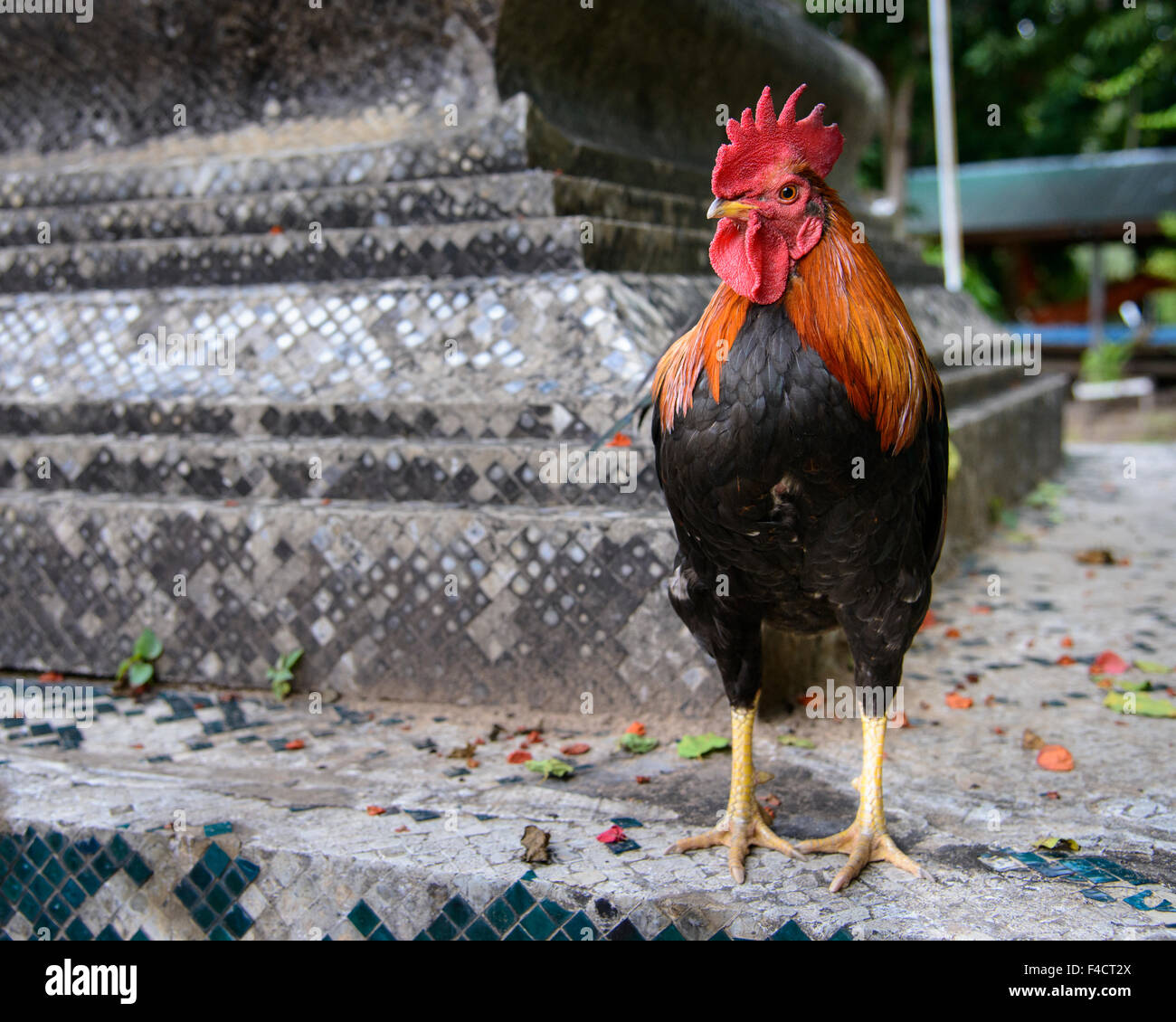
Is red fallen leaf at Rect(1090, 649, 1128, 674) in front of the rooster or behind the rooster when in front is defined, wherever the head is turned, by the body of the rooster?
behind

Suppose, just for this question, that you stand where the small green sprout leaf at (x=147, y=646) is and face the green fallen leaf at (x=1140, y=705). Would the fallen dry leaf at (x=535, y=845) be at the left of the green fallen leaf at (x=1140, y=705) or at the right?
right

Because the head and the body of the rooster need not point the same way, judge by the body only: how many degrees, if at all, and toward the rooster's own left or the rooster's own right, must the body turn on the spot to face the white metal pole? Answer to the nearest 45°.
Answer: approximately 180°

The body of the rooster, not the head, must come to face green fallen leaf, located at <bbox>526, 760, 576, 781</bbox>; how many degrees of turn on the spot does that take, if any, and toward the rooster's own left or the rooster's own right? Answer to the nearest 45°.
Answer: approximately 135° to the rooster's own right

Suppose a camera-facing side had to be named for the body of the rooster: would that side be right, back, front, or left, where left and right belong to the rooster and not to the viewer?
front

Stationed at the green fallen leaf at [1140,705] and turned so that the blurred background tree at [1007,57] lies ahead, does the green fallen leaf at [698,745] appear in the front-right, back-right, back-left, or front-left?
back-left

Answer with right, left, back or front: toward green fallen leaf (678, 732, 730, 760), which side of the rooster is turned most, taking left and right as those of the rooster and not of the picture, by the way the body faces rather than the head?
back

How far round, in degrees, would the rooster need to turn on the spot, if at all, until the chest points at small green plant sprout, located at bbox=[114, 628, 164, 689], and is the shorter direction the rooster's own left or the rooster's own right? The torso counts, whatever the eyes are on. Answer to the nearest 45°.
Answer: approximately 135° to the rooster's own right
